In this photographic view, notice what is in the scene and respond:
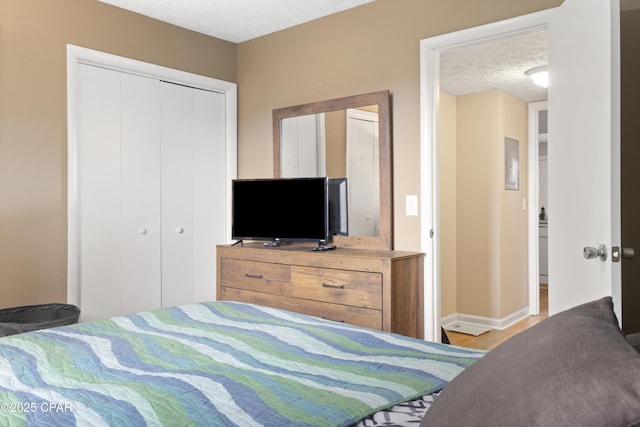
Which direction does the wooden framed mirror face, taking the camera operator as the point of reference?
facing the viewer and to the left of the viewer

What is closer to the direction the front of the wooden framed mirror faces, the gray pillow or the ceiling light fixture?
the gray pillow

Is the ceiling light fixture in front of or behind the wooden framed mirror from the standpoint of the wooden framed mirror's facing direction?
behind

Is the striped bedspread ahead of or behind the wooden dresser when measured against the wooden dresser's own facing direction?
ahead

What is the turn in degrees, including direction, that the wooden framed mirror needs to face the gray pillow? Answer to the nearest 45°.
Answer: approximately 45° to its left

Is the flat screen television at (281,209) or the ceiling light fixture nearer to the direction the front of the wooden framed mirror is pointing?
the flat screen television

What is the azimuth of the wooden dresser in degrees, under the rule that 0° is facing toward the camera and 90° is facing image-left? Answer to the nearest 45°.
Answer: approximately 45°

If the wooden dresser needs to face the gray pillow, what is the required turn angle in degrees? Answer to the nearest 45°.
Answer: approximately 45° to its left

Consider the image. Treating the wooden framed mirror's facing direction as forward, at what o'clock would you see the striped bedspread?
The striped bedspread is roughly at 11 o'clock from the wooden framed mirror.
